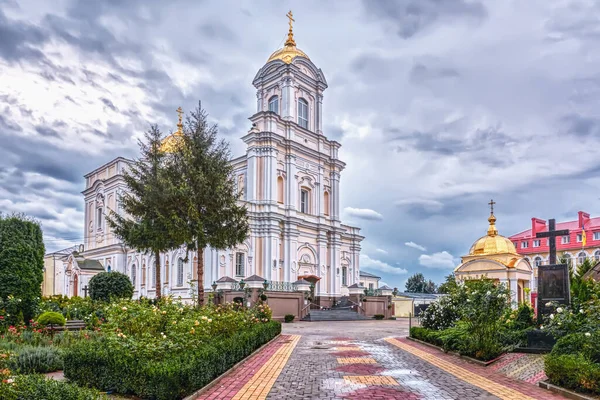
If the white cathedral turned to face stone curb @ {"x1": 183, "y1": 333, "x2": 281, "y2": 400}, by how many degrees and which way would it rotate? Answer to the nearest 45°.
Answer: approximately 45° to its right

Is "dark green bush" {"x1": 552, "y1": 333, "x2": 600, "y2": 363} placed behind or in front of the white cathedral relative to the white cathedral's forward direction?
in front

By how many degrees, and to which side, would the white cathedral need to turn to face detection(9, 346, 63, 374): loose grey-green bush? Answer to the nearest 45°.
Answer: approximately 45° to its right

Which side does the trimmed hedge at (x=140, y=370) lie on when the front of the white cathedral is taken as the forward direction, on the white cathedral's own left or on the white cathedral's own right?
on the white cathedral's own right

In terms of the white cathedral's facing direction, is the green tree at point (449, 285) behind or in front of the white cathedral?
in front

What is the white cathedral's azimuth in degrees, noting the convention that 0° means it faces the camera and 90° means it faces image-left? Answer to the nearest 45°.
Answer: approximately 315°

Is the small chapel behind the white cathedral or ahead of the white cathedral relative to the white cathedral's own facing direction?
ahead

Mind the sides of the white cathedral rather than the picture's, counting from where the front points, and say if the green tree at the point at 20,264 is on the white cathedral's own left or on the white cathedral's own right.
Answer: on the white cathedral's own right

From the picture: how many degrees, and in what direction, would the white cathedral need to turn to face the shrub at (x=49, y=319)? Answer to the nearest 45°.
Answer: approximately 45° to its right

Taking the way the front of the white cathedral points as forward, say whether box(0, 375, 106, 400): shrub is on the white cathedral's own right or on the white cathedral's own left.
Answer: on the white cathedral's own right

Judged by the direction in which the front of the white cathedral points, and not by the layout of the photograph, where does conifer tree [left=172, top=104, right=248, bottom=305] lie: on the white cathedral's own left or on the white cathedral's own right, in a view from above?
on the white cathedral's own right

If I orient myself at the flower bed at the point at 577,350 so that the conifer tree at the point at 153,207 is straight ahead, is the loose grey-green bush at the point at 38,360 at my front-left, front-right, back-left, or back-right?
front-left

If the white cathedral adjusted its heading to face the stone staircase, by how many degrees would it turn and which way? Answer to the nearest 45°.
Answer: approximately 45° to its right

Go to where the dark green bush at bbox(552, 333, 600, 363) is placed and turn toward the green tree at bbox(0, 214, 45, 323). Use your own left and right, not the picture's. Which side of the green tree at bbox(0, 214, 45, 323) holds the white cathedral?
right

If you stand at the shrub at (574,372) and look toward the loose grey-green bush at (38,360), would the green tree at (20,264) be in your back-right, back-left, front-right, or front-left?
front-right
